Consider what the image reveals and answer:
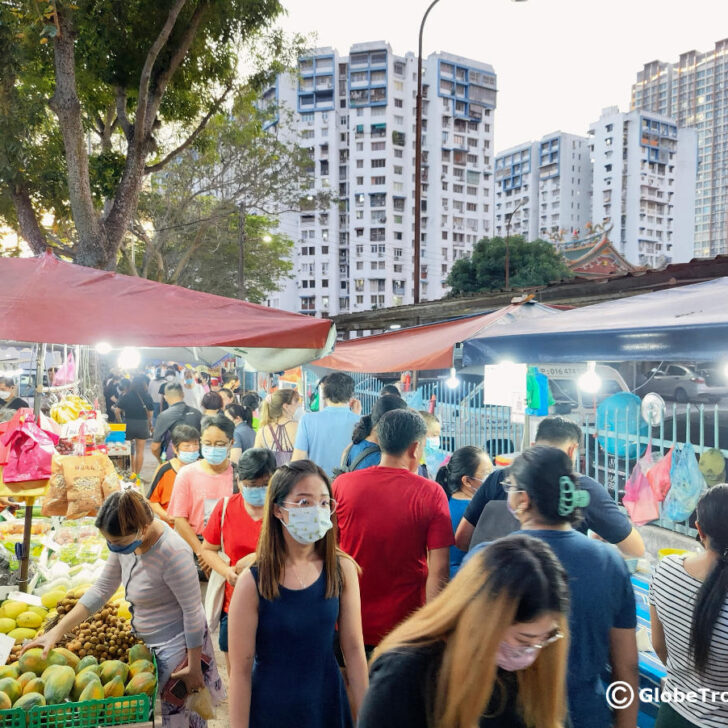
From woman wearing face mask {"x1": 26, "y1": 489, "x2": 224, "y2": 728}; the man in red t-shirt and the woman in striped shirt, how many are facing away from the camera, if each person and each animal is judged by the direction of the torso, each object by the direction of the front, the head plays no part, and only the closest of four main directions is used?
2

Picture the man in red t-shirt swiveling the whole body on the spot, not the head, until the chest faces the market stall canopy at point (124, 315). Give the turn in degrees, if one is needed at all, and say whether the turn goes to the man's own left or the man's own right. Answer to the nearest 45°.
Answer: approximately 90° to the man's own left

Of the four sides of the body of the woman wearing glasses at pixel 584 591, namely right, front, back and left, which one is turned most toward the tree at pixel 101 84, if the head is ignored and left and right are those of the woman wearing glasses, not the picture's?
front

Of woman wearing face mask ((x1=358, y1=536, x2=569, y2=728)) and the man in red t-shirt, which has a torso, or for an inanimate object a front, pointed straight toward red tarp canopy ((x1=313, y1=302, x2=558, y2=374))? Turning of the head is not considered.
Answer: the man in red t-shirt

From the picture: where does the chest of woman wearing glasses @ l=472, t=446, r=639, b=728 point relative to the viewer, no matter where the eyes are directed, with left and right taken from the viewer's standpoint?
facing away from the viewer and to the left of the viewer

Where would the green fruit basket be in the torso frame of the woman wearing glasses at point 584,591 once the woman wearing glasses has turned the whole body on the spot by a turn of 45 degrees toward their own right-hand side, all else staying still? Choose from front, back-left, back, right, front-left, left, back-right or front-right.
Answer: left

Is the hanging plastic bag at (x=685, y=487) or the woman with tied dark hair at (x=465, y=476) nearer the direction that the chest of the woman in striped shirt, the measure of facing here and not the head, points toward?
the hanging plastic bag
